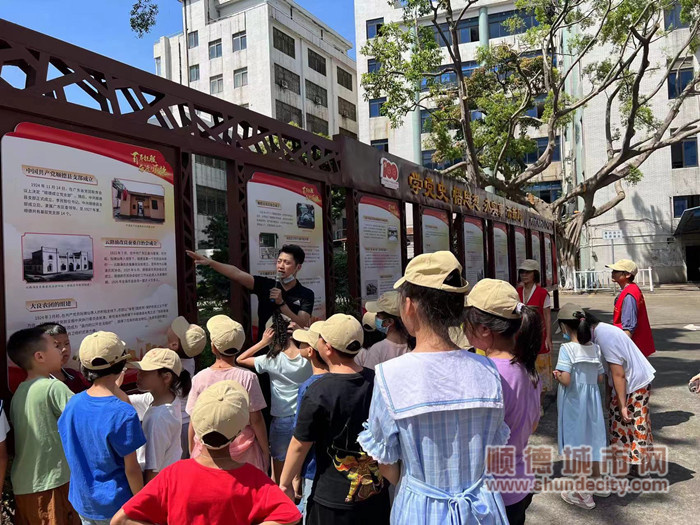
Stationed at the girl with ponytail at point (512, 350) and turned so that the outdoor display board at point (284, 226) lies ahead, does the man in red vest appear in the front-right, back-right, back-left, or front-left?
front-right

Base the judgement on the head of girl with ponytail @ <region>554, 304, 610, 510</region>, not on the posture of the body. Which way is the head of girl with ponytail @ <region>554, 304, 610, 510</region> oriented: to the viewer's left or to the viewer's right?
to the viewer's left

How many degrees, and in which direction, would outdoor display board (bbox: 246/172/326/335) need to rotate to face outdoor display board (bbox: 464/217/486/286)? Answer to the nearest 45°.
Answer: approximately 90° to its left

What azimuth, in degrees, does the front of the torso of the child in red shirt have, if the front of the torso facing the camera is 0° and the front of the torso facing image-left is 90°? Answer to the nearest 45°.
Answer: approximately 180°

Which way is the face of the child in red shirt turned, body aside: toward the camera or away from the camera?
away from the camera

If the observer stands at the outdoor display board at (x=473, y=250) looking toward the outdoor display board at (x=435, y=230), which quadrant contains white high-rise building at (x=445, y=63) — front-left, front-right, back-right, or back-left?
back-right

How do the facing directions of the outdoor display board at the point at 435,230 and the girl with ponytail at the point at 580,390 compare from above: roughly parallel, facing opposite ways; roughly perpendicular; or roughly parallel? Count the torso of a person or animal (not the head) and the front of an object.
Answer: roughly parallel, facing opposite ways

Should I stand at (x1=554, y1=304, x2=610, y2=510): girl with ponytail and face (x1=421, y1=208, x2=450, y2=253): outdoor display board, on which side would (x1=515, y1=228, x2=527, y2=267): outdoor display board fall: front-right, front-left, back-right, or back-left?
front-right

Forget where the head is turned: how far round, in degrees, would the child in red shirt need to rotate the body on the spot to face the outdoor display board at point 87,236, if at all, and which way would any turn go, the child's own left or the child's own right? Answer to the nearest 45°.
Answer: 0° — they already face it

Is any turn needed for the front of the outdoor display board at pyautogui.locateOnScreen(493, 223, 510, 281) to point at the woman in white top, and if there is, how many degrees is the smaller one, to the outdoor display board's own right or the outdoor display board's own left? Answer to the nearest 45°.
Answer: approximately 45° to the outdoor display board's own right

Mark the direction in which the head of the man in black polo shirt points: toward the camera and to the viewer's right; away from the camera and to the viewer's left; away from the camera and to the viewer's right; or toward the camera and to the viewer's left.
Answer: toward the camera and to the viewer's left

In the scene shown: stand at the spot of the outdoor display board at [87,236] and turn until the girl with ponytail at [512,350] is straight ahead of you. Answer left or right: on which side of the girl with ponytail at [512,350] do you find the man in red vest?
left

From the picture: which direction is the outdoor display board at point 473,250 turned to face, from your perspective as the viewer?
facing the viewer and to the right of the viewer

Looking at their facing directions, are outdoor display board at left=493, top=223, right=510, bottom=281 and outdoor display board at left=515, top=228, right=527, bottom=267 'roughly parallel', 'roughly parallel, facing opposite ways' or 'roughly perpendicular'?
roughly parallel

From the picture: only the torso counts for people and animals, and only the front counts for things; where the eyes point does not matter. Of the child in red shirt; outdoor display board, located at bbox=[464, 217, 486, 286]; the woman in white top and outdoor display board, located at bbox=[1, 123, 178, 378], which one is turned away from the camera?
the child in red shirt
